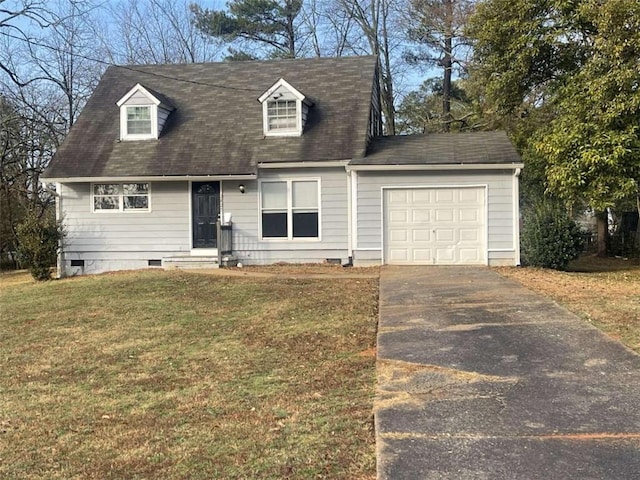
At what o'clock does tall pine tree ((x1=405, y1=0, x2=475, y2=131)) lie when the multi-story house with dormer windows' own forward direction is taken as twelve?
The tall pine tree is roughly at 7 o'clock from the multi-story house with dormer windows.

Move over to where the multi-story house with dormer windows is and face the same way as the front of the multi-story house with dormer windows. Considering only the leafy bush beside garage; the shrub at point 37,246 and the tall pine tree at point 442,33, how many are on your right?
1

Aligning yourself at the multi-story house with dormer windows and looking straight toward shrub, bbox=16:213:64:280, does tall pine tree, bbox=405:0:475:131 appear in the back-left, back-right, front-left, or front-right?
back-right

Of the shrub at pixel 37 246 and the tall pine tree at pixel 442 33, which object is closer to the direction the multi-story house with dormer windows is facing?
the shrub

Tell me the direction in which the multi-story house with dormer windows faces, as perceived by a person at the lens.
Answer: facing the viewer

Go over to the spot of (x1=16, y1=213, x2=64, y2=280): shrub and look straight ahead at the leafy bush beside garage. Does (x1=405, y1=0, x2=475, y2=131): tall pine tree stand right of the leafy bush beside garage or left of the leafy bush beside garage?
left

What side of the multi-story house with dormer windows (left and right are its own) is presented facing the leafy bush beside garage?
left

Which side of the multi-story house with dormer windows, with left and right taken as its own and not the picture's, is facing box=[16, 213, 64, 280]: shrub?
right
